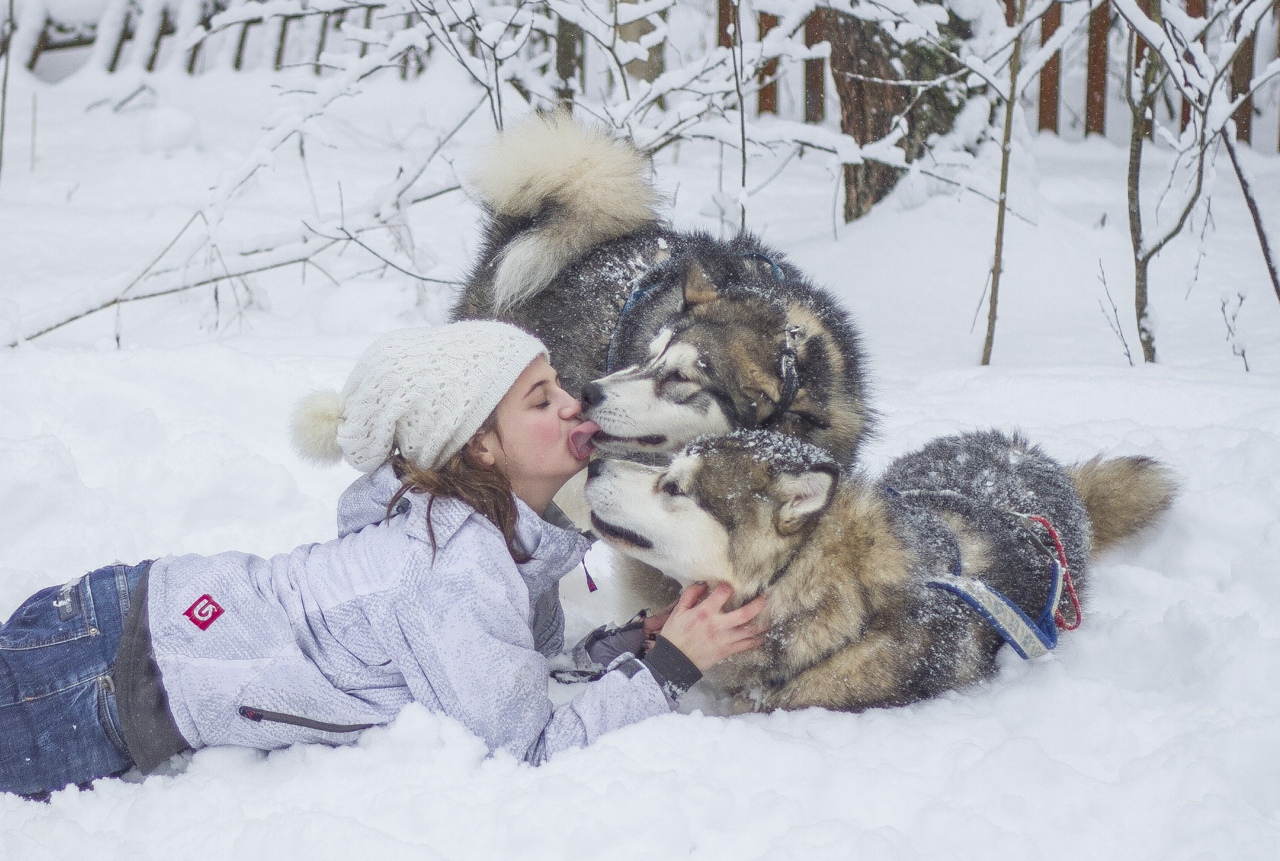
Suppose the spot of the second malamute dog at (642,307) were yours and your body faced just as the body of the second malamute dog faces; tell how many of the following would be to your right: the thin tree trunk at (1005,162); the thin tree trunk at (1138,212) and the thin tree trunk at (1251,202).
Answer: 0

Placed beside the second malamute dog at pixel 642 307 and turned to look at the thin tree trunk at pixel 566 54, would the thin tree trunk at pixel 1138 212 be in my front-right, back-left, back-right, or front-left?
front-right

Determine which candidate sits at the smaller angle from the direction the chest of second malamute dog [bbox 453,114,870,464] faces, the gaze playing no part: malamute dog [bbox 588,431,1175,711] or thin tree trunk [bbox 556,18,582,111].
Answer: the malamute dog

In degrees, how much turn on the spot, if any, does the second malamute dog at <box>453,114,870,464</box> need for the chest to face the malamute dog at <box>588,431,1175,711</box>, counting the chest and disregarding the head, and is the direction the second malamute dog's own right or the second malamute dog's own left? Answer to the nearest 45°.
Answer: approximately 45° to the second malamute dog's own right

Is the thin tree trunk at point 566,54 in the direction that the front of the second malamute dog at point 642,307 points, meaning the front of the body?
no

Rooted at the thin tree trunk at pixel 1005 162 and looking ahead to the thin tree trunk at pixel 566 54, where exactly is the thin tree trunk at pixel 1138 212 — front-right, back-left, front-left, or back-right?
back-right

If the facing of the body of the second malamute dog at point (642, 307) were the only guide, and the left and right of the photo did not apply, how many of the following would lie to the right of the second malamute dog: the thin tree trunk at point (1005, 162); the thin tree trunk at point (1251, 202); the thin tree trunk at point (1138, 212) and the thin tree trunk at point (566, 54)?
0

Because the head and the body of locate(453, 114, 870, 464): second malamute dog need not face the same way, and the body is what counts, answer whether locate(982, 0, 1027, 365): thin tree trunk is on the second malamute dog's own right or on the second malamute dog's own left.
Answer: on the second malamute dog's own left

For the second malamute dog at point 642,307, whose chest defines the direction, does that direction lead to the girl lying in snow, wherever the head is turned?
no

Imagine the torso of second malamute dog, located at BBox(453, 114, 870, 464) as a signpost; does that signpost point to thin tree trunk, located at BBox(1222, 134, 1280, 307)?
no

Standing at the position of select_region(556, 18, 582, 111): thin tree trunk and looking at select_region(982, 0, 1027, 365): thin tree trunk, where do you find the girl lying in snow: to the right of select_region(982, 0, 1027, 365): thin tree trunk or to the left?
right

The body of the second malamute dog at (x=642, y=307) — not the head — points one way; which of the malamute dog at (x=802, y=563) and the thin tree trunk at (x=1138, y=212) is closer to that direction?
the malamute dog
